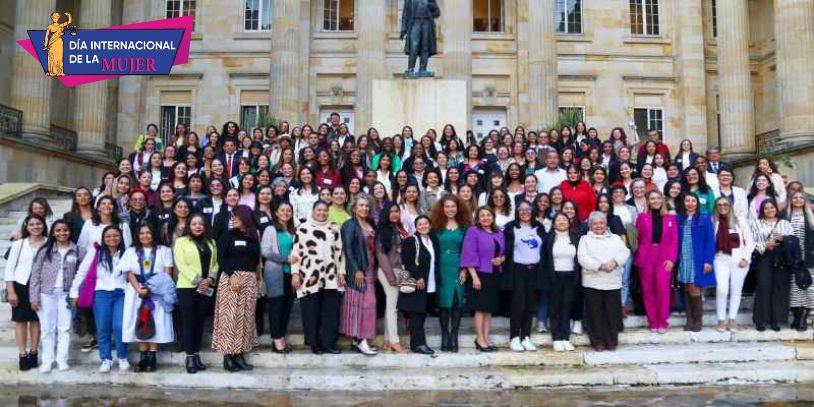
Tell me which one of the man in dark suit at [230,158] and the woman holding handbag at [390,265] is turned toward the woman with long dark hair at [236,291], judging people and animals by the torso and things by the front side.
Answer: the man in dark suit

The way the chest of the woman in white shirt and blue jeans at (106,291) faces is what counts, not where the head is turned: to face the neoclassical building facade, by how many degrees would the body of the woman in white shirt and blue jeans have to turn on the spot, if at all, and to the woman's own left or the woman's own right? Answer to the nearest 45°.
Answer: approximately 135° to the woman's own left

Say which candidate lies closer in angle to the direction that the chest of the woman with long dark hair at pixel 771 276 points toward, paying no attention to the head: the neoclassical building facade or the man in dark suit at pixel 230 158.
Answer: the man in dark suit

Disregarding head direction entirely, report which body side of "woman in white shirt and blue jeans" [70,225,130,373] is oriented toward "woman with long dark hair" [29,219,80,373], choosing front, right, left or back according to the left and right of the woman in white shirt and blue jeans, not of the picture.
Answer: right

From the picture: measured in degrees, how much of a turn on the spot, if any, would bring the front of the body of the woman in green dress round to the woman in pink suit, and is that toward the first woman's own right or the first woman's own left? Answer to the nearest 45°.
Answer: approximately 90° to the first woman's own left

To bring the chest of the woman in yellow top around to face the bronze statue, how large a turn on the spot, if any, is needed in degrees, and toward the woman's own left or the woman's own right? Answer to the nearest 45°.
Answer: approximately 90° to the woman's own left

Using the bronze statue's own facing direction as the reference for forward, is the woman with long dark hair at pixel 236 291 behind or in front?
in front

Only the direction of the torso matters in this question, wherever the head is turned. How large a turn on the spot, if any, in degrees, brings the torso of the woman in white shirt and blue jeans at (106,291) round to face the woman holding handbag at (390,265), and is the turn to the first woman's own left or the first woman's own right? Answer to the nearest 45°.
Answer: approximately 90° to the first woman's own left

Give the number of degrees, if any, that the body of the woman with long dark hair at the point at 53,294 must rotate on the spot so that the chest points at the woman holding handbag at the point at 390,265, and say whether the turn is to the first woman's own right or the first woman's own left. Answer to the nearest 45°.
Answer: approximately 90° to the first woman's own left

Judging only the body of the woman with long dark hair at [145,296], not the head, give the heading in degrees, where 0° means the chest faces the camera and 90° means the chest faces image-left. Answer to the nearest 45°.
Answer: approximately 0°

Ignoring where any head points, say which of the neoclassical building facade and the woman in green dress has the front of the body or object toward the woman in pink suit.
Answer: the neoclassical building facade

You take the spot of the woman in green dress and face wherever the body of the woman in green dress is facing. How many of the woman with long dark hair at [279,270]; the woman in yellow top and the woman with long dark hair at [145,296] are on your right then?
3
